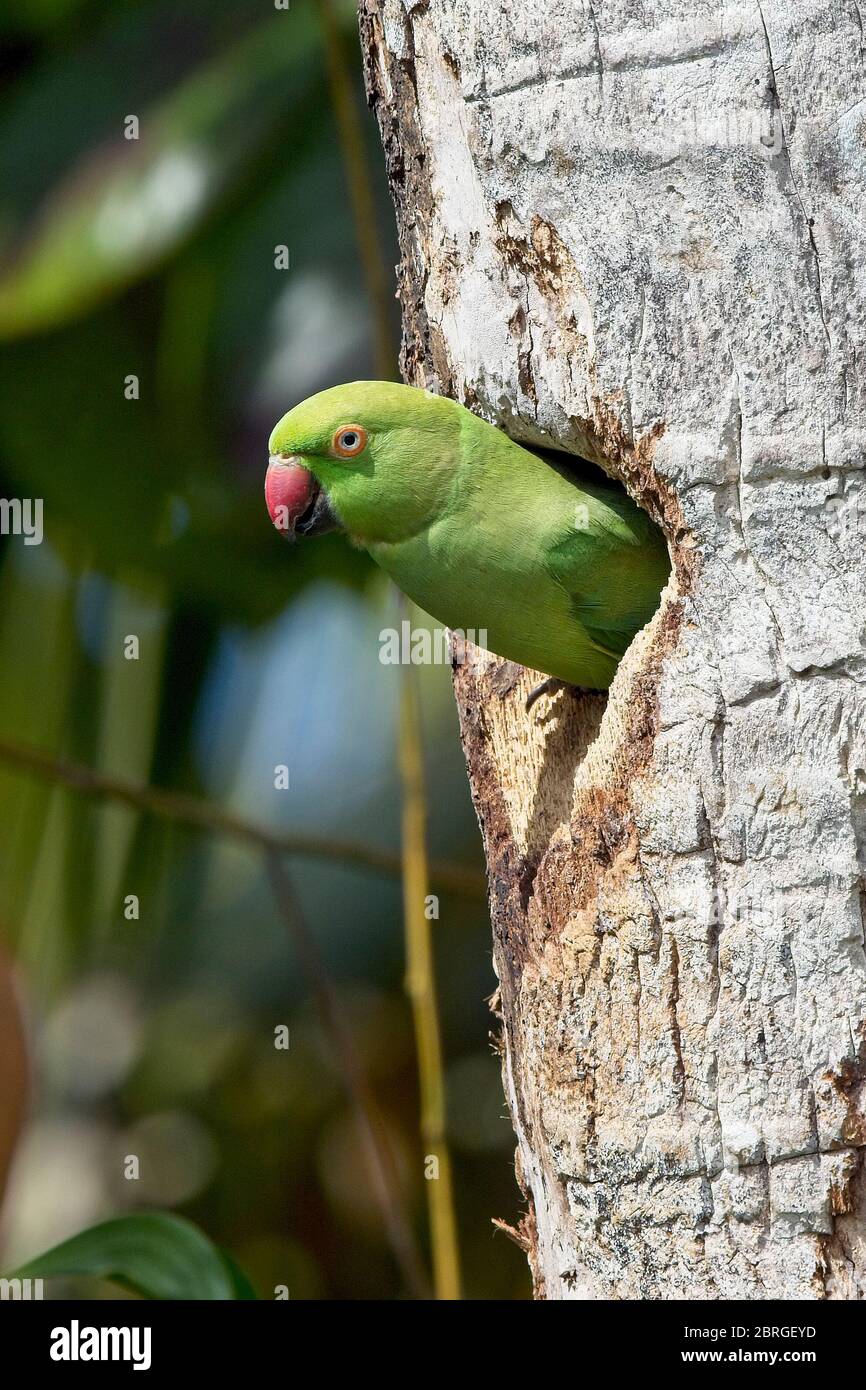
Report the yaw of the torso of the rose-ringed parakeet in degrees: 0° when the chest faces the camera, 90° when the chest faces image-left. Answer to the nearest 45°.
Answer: approximately 90°

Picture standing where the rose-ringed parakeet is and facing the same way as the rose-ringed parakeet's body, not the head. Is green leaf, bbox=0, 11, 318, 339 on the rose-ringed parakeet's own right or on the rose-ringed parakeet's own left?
on the rose-ringed parakeet's own right
